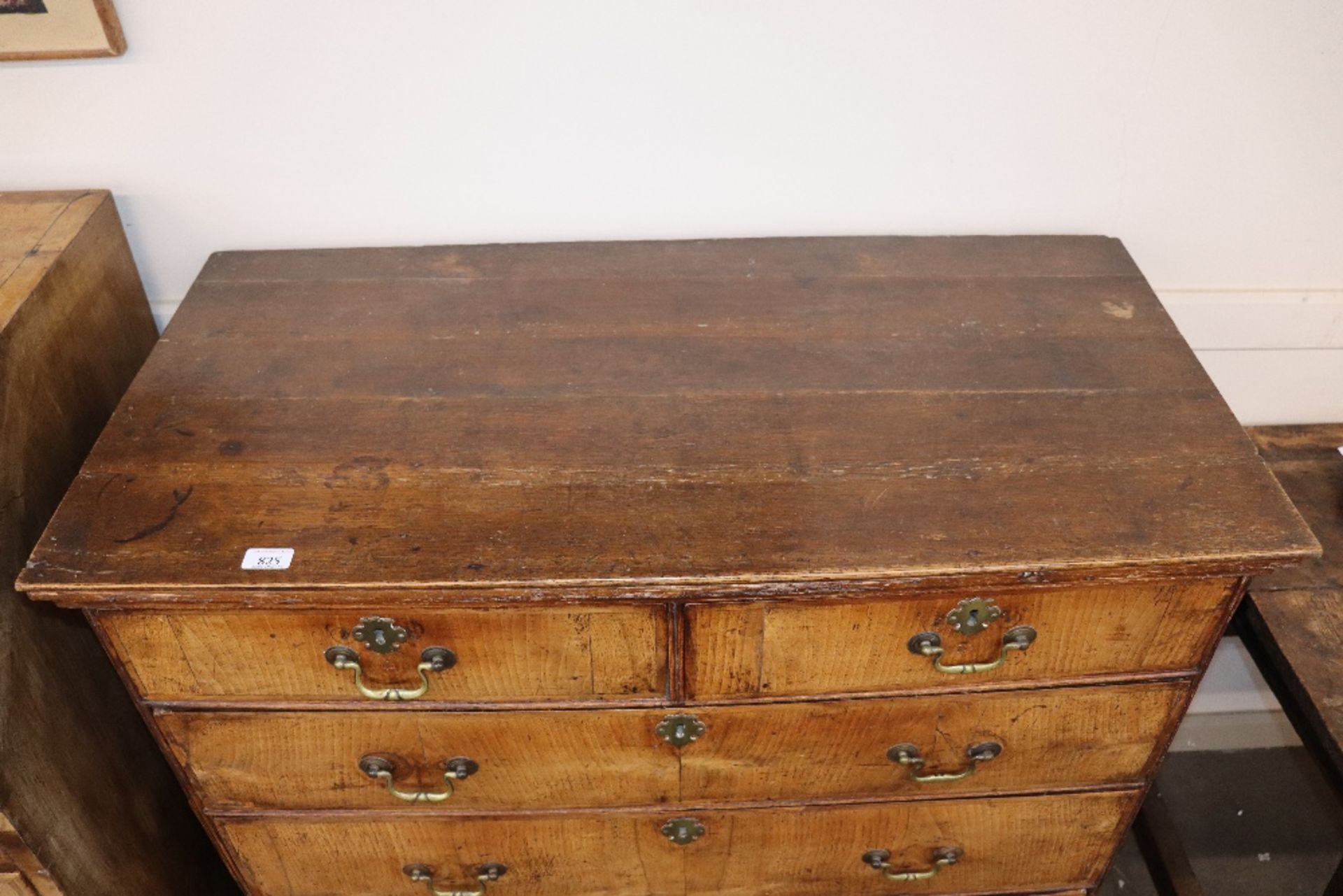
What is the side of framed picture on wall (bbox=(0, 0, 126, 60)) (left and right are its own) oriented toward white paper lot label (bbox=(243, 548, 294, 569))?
front

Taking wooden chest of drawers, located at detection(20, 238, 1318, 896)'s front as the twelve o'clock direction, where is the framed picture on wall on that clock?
The framed picture on wall is roughly at 4 o'clock from the wooden chest of drawers.

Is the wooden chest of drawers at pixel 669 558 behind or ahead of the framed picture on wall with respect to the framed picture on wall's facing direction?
ahead

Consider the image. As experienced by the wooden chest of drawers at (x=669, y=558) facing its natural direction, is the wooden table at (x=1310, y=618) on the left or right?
on its left

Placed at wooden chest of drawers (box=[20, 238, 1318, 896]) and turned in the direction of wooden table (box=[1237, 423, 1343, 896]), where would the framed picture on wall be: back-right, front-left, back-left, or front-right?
back-left

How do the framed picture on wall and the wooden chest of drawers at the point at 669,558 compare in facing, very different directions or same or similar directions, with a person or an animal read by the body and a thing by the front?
same or similar directions

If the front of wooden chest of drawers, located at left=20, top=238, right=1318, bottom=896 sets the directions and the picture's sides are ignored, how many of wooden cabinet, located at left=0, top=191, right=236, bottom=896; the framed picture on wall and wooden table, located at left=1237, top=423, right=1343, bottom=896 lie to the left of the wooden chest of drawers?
1

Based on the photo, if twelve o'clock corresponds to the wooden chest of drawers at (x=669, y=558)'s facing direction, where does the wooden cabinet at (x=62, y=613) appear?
The wooden cabinet is roughly at 3 o'clock from the wooden chest of drawers.

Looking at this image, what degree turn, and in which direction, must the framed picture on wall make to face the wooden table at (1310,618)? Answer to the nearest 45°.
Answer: approximately 45° to its left

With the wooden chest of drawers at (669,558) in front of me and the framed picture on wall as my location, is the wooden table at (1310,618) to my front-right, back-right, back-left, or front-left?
front-left

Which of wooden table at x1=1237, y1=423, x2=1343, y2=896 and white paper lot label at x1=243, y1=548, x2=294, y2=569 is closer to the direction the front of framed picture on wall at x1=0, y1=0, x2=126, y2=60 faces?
the white paper lot label

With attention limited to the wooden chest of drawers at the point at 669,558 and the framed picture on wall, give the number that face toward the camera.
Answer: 2

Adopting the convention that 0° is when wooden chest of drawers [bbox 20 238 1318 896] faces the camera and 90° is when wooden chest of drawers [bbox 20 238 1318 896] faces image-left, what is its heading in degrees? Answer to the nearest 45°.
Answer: approximately 0°
